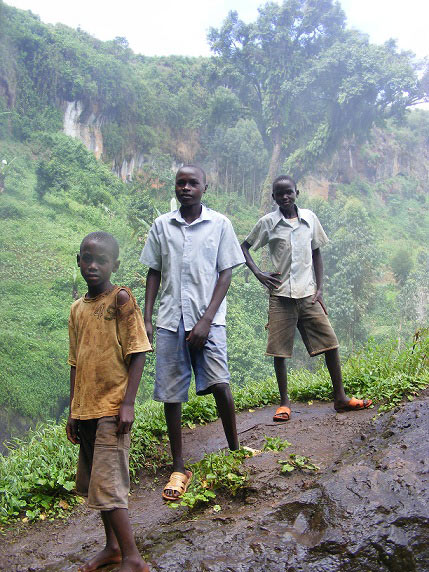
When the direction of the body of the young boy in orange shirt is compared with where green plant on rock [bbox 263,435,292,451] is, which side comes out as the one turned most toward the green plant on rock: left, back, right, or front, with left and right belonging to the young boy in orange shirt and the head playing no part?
back

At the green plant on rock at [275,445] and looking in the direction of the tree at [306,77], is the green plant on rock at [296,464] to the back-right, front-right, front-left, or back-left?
back-right

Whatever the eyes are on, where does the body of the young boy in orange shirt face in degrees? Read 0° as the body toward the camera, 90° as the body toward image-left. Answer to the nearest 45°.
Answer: approximately 45°

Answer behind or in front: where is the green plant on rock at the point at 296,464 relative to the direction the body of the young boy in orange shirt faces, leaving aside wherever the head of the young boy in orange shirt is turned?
behind

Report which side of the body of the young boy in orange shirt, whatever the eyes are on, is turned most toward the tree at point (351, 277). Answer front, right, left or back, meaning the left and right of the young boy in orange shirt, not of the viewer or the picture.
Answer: back

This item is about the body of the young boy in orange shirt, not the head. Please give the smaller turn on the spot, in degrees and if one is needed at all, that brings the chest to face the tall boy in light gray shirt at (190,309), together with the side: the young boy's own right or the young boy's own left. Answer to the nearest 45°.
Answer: approximately 180°
